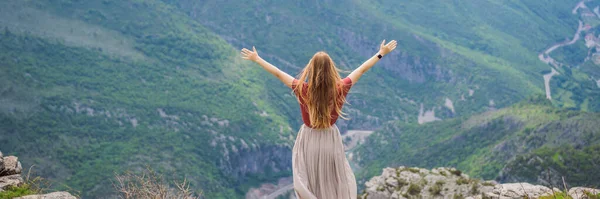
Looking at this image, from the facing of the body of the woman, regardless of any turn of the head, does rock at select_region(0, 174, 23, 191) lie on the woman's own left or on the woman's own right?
on the woman's own left

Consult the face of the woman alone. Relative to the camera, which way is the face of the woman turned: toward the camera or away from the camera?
away from the camera

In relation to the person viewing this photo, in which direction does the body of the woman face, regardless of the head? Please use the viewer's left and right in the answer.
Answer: facing away from the viewer

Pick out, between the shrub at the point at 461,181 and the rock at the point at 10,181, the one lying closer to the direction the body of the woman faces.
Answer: the shrub

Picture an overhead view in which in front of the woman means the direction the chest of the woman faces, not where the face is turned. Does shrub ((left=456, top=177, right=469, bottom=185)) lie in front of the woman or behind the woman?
in front

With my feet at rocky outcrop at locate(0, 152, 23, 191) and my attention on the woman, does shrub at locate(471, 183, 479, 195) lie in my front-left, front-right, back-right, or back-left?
front-left

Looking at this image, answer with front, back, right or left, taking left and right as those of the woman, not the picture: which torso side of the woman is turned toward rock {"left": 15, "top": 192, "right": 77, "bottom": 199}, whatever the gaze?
left
